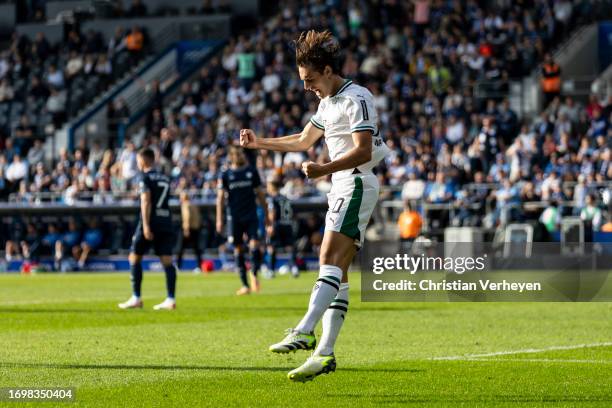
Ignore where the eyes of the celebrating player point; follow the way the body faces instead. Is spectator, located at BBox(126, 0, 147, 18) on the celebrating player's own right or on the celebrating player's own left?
on the celebrating player's own right

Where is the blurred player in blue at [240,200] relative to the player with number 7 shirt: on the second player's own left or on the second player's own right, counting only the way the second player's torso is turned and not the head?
on the second player's own right

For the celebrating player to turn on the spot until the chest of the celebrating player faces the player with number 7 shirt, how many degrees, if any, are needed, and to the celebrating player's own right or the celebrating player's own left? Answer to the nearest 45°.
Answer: approximately 90° to the celebrating player's own right

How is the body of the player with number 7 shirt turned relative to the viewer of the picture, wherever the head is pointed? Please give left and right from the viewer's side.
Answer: facing away from the viewer and to the left of the viewer
